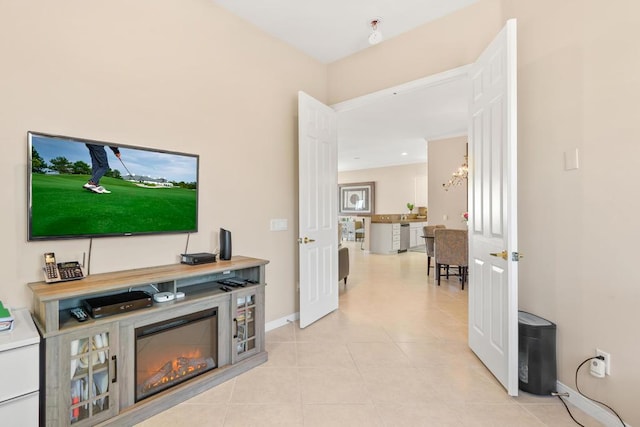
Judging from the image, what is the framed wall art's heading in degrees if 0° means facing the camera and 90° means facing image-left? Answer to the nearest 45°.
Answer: approximately 0°

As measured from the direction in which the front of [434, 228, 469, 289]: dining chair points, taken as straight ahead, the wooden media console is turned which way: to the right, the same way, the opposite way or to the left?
to the right

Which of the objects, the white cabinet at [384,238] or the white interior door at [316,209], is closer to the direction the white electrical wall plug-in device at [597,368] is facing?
the white interior door

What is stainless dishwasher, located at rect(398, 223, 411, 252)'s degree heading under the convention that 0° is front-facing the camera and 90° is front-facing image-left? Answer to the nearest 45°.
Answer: approximately 315°

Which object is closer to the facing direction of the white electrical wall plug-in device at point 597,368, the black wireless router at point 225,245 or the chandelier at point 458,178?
the black wireless router

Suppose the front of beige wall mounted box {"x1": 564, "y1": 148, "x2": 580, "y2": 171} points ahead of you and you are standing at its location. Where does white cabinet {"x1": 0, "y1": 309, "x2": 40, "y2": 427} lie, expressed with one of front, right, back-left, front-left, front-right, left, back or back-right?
front

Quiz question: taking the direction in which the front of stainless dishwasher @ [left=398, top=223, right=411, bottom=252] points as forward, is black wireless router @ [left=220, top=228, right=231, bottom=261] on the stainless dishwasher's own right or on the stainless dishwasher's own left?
on the stainless dishwasher's own right

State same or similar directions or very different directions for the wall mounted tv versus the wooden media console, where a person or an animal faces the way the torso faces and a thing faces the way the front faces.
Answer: same or similar directions

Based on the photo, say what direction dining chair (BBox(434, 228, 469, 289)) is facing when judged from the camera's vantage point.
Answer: facing away from the viewer

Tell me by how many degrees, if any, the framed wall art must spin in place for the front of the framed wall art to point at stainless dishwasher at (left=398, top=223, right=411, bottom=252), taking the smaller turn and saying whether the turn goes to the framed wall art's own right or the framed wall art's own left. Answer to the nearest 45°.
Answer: approximately 45° to the framed wall art's own left

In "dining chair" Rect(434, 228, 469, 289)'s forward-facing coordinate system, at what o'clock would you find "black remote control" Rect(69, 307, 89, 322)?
The black remote control is roughly at 7 o'clock from the dining chair.

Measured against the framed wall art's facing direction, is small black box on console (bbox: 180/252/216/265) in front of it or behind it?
in front

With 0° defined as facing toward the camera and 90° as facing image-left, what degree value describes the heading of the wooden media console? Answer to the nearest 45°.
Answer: approximately 315°

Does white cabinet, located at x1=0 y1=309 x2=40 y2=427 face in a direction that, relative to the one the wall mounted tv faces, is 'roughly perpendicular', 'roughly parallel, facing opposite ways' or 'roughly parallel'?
roughly parallel

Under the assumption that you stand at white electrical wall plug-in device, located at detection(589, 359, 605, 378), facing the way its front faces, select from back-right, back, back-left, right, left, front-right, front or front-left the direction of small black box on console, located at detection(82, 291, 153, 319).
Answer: front

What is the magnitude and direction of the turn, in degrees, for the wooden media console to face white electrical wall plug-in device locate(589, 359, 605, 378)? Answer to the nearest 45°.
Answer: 0° — it already faces it

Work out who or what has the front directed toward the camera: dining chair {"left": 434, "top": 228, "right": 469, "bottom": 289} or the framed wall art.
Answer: the framed wall art

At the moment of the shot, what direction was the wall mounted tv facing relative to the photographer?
facing the viewer and to the right of the viewer

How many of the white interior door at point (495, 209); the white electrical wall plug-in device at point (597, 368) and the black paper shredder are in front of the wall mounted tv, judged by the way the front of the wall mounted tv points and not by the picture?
3

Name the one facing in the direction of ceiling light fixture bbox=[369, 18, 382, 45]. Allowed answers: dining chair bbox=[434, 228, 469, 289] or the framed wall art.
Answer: the framed wall art
